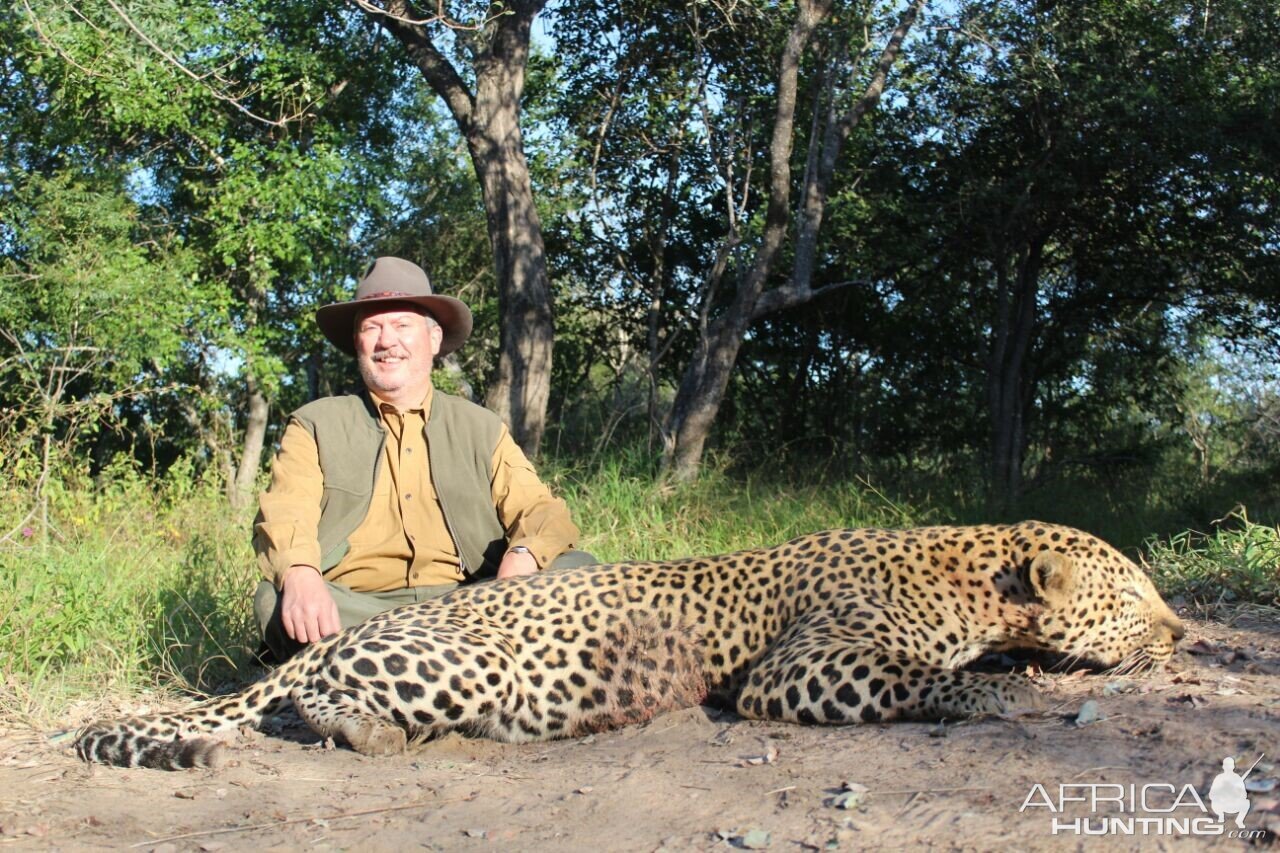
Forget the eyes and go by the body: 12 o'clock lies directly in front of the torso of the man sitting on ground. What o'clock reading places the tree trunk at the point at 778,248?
The tree trunk is roughly at 7 o'clock from the man sitting on ground.

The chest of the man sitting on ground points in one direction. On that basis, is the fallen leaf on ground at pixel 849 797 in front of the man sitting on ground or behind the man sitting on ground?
in front

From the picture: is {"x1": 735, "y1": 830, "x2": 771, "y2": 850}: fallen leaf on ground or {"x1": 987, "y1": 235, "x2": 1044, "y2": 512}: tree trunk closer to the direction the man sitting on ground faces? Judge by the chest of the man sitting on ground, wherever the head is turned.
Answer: the fallen leaf on ground

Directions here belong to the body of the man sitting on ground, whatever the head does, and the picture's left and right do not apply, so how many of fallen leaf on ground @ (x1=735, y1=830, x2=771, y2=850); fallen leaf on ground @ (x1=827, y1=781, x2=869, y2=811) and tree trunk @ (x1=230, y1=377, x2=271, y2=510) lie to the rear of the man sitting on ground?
1

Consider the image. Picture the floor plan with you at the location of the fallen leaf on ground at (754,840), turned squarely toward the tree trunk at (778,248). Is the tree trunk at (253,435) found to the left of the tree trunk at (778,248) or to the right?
left

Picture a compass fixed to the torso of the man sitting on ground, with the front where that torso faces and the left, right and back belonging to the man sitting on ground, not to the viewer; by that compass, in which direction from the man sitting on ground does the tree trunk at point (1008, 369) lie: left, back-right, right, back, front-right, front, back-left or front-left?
back-left

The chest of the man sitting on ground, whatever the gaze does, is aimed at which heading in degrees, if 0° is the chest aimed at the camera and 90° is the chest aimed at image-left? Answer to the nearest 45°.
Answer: approximately 0°

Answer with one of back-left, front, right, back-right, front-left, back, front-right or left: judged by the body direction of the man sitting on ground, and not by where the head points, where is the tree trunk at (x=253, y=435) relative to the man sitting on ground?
back

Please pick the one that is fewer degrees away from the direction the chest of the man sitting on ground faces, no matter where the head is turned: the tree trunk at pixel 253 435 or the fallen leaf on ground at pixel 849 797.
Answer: the fallen leaf on ground

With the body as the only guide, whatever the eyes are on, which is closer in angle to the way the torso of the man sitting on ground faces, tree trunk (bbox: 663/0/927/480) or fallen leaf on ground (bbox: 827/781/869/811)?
the fallen leaf on ground

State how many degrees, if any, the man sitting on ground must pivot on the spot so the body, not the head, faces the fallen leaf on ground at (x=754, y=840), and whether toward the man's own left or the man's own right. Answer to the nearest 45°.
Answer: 0° — they already face it
